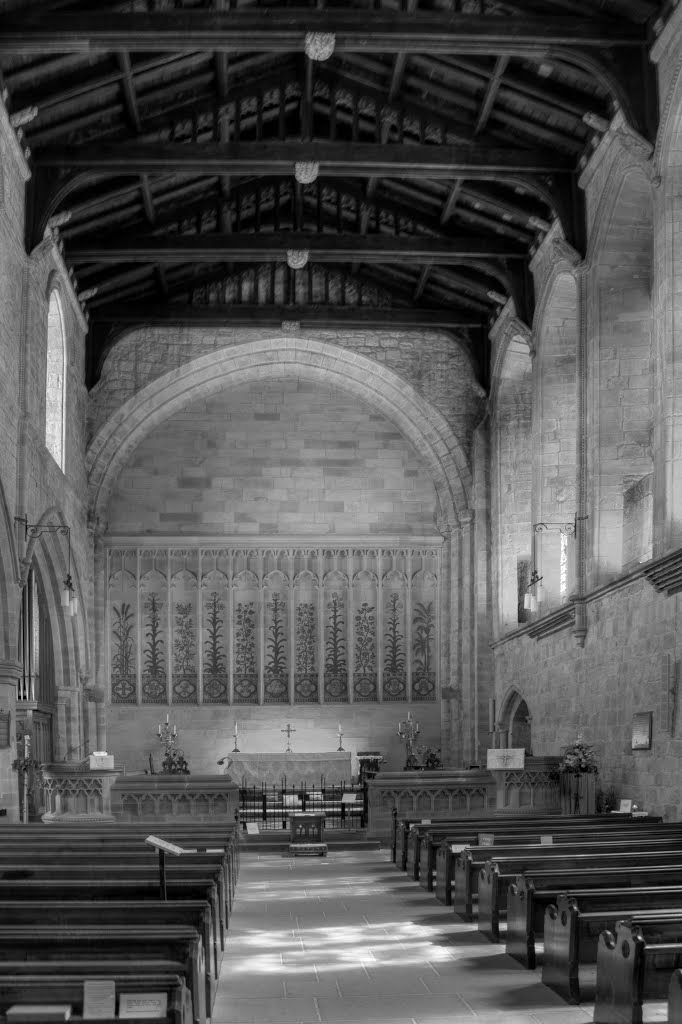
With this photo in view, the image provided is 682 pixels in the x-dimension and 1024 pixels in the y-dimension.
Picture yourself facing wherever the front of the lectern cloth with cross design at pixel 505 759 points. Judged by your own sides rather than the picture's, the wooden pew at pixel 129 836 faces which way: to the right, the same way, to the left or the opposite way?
the opposite way

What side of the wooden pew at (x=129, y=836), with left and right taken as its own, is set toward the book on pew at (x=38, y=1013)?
back

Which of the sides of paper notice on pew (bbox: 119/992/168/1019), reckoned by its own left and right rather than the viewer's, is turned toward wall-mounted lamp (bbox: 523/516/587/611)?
back

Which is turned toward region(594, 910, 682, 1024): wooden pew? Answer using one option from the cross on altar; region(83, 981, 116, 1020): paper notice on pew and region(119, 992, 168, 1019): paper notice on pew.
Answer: the cross on altar

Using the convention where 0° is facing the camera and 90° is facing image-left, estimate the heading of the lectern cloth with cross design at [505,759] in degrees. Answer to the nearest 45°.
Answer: approximately 0°

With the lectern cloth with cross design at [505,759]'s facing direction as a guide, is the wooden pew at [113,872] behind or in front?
in front

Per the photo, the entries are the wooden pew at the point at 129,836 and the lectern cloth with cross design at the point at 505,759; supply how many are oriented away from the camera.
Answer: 1

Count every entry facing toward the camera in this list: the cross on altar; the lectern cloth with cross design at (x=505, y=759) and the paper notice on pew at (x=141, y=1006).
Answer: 3

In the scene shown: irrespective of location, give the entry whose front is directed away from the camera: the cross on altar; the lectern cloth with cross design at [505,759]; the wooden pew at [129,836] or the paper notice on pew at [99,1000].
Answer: the wooden pew

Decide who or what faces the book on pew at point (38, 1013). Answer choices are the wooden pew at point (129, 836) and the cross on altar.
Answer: the cross on altar

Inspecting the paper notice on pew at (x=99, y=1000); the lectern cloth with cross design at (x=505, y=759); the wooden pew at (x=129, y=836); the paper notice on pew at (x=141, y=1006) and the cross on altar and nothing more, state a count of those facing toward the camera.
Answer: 4

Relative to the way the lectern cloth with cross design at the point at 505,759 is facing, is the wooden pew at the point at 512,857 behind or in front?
in front

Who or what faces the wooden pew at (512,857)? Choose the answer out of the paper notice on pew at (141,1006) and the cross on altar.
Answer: the cross on altar

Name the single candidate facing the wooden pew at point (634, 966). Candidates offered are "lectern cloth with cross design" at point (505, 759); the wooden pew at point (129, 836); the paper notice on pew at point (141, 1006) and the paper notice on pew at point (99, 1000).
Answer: the lectern cloth with cross design

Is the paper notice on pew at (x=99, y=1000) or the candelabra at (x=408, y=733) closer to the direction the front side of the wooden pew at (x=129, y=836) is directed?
the candelabra

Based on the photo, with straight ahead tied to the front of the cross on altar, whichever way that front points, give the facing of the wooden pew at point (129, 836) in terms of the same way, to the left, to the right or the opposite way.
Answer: the opposite way
